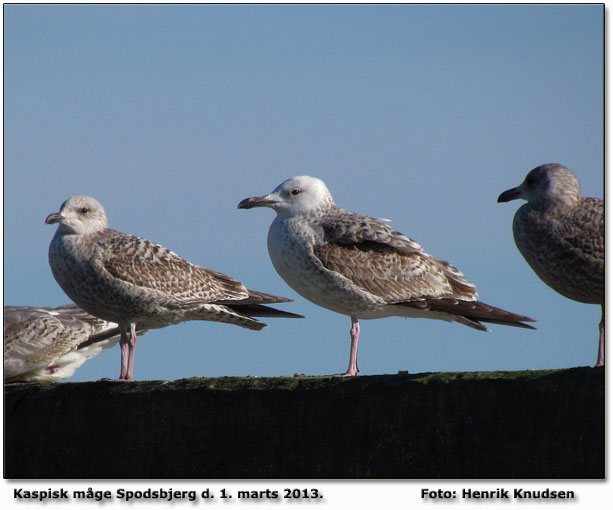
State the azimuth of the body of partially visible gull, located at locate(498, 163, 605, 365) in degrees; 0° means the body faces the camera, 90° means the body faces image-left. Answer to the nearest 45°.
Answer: approximately 90°

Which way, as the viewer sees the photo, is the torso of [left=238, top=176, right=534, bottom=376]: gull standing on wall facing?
to the viewer's left

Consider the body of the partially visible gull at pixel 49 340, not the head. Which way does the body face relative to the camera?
to the viewer's left

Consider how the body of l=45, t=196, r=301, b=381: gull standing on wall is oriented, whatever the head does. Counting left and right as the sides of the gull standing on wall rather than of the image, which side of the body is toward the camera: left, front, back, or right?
left

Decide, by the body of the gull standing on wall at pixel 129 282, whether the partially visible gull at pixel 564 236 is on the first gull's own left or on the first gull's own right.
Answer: on the first gull's own left
